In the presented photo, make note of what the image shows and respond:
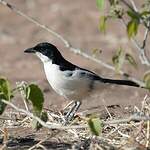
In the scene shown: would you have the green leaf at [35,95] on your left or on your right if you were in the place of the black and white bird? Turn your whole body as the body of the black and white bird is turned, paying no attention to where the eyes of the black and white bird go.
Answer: on your left

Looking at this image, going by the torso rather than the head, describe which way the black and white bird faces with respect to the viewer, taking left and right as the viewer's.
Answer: facing to the left of the viewer

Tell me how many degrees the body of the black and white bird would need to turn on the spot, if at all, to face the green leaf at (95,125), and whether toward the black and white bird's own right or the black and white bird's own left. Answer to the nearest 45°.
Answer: approximately 90° to the black and white bird's own left
